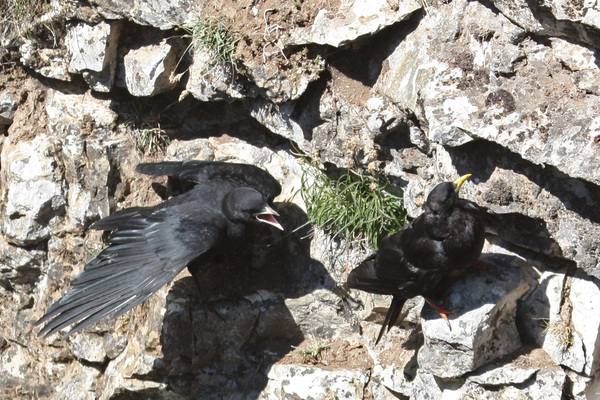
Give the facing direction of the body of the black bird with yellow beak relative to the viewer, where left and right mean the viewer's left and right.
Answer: facing to the right of the viewer

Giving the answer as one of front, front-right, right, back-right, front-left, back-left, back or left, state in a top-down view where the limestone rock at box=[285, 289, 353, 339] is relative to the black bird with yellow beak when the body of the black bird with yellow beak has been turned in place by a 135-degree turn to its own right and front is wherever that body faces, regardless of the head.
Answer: right

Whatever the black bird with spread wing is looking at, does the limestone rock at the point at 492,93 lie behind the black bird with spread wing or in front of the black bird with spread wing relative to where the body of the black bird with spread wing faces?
in front

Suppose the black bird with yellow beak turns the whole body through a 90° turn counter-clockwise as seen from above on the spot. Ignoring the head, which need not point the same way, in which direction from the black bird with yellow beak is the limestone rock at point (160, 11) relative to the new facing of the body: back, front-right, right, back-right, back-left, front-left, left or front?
front-left

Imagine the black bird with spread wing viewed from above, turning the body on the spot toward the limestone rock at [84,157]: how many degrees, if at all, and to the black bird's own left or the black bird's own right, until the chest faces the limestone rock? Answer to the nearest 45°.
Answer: approximately 180°

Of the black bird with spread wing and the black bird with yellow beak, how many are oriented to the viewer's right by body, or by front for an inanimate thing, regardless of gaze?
2

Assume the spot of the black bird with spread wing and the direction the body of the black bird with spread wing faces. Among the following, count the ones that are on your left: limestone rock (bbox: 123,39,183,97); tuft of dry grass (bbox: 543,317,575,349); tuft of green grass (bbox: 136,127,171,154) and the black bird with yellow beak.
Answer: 2

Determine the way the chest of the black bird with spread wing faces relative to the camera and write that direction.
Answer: to the viewer's right

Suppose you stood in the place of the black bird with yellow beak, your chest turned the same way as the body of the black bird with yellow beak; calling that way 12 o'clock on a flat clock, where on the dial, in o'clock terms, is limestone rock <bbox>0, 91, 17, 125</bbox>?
The limestone rock is roughly at 7 o'clock from the black bird with yellow beak.

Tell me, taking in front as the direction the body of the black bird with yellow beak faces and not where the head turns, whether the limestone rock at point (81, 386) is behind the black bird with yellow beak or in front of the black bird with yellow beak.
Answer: behind

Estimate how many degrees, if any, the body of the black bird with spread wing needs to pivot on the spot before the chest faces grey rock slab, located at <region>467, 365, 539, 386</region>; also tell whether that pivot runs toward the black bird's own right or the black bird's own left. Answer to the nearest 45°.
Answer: approximately 45° to the black bird's own right

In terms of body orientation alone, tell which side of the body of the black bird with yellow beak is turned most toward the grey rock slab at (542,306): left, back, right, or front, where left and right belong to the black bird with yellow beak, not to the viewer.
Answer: front

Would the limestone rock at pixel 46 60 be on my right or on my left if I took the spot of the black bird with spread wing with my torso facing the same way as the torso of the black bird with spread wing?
on my left
